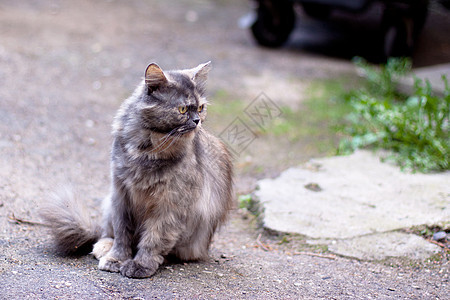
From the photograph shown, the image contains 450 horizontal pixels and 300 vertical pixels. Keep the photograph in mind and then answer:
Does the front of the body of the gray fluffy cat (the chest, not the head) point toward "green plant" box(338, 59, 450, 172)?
no

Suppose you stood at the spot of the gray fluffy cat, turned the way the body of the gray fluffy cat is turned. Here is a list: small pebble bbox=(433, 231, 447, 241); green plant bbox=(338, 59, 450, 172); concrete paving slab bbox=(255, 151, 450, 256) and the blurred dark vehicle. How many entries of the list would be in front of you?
0

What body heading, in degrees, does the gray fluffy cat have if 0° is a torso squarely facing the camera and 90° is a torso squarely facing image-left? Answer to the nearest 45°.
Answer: approximately 45°

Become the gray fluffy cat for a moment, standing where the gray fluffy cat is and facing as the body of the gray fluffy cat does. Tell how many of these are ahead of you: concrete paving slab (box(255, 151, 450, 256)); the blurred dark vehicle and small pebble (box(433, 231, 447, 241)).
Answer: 0

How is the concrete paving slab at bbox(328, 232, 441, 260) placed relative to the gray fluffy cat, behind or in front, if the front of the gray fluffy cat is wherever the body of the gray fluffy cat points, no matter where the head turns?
behind

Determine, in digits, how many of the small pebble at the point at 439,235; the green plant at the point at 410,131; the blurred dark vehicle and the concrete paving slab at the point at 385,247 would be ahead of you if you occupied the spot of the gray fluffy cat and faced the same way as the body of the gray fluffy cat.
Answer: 0

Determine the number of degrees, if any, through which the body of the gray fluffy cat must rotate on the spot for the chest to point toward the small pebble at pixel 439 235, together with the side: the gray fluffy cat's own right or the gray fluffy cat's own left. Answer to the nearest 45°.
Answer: approximately 135° to the gray fluffy cat's own left

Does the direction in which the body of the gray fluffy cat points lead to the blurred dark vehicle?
no

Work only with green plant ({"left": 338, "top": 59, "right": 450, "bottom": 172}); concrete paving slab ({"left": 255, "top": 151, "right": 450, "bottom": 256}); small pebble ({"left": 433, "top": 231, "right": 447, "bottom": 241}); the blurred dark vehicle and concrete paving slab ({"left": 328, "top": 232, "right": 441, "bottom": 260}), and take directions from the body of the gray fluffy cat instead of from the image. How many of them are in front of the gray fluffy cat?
0

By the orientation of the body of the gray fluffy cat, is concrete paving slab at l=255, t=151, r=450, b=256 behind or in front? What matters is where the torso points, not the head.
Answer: behind
